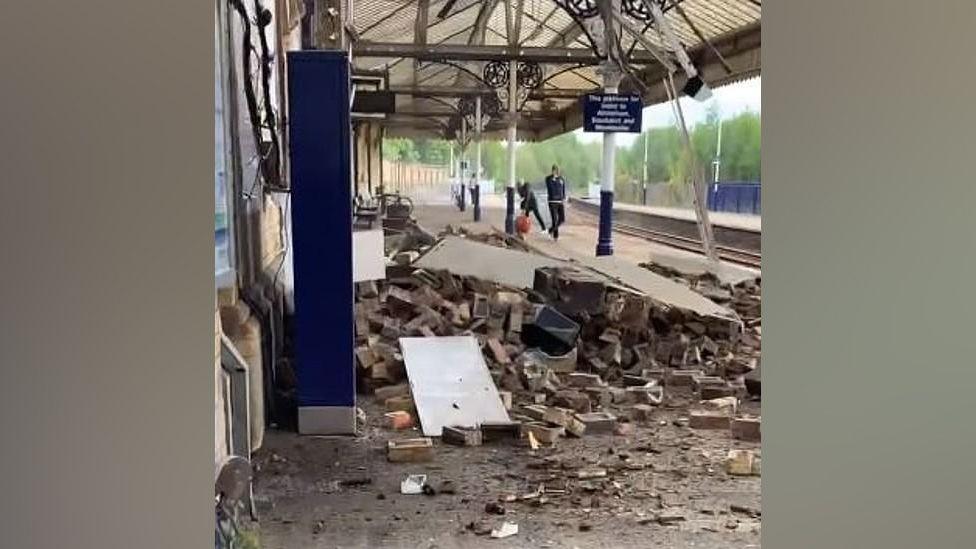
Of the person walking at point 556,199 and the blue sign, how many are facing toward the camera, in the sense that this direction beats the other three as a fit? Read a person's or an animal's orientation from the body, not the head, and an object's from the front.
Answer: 2

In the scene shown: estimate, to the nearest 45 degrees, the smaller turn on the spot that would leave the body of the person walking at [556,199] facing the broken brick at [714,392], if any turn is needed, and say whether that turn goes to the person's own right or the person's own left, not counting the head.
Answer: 0° — they already face it

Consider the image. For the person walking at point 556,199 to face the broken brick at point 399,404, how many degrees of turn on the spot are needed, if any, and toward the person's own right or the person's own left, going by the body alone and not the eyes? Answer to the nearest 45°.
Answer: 0° — they already face it

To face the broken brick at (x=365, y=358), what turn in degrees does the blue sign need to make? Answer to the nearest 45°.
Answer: approximately 45° to its right

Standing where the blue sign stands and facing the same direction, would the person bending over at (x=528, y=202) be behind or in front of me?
behind

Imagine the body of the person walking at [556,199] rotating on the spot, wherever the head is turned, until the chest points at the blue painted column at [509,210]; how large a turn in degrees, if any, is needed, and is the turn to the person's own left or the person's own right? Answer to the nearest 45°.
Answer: approximately 135° to the person's own right

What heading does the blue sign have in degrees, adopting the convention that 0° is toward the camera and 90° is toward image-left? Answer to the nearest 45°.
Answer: approximately 0°

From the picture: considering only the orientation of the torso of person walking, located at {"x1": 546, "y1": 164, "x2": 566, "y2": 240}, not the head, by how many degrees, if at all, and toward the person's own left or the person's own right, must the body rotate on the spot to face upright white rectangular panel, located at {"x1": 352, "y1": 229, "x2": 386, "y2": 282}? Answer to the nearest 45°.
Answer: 0° — they already face it

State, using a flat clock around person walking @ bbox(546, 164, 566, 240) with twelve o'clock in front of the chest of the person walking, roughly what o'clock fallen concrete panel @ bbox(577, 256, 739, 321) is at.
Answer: The fallen concrete panel is roughly at 11 o'clock from the person walking.

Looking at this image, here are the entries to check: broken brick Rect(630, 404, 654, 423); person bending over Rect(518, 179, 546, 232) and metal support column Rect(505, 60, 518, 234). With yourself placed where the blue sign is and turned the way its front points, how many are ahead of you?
1

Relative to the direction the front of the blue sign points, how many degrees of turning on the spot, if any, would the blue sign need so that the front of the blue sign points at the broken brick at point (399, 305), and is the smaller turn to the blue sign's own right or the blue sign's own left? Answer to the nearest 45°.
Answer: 0° — it already faces it

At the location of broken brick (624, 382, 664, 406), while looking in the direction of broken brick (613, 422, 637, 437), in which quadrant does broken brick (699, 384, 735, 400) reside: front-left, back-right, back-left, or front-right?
back-left
